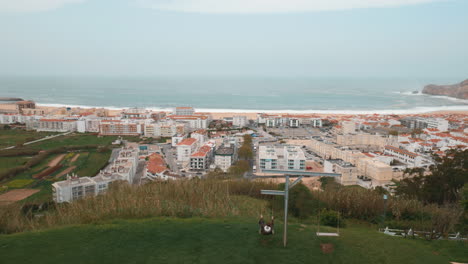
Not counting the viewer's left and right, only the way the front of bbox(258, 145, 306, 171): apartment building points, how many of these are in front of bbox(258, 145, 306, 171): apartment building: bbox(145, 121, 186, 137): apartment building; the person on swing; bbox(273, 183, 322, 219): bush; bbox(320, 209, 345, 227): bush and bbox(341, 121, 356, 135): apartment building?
3

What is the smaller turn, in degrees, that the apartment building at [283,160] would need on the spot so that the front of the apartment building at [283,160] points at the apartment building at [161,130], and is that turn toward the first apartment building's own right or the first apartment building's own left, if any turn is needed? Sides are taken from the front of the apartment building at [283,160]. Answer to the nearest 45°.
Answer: approximately 135° to the first apartment building's own right

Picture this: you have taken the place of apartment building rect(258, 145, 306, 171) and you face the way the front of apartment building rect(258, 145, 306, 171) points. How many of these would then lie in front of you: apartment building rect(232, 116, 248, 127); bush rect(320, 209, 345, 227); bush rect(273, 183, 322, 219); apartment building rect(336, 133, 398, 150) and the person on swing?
3

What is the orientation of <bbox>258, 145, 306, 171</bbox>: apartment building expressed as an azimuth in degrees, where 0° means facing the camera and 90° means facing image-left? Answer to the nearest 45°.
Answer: approximately 0°

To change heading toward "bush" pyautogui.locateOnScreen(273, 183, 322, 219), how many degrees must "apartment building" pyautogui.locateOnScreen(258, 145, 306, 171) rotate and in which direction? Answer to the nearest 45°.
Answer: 0° — it already faces it

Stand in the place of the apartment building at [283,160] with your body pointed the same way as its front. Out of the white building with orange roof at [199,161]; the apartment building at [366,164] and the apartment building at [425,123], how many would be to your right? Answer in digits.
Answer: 1

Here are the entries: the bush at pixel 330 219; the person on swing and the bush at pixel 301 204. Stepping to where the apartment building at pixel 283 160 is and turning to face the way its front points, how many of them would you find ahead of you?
3

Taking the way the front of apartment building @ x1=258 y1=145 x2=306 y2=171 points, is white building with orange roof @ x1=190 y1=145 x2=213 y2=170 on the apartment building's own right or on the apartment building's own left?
on the apartment building's own right

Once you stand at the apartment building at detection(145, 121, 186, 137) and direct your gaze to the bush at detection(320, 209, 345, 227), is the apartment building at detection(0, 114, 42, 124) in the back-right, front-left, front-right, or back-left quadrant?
back-right

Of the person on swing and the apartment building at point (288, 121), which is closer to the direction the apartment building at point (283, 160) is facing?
the person on swing

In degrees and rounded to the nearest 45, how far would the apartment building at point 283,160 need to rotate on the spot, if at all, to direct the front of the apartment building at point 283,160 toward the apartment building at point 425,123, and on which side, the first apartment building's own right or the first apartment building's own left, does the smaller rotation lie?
approximately 135° to the first apartment building's own left

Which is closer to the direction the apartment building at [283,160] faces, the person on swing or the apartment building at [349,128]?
the person on swing

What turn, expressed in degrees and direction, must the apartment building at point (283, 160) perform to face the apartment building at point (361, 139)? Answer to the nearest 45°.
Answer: approximately 135° to its left

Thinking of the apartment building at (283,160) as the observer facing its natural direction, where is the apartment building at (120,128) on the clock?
the apartment building at (120,128) is roughly at 4 o'clock from the apartment building at (283,160).

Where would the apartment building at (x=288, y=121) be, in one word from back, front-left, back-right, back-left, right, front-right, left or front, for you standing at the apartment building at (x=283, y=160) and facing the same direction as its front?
back

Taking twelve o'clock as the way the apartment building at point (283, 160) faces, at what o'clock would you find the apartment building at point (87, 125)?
the apartment building at point (87, 125) is roughly at 4 o'clock from the apartment building at point (283, 160).

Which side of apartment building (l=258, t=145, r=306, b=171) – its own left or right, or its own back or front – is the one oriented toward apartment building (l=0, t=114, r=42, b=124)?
right

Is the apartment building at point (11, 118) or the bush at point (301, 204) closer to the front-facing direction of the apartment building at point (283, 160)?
the bush
